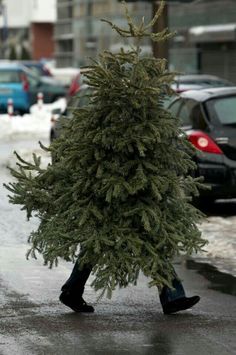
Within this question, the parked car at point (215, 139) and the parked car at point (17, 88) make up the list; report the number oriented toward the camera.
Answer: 0

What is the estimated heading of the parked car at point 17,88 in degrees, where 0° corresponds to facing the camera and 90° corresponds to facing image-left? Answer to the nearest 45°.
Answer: approximately 225°

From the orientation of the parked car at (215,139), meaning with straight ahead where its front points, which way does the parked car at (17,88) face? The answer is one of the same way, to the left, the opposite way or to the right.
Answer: the same way

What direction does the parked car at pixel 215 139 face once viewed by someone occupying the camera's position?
facing away from the viewer and to the left of the viewer

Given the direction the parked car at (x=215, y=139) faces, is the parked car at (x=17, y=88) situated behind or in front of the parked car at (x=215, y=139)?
in front
